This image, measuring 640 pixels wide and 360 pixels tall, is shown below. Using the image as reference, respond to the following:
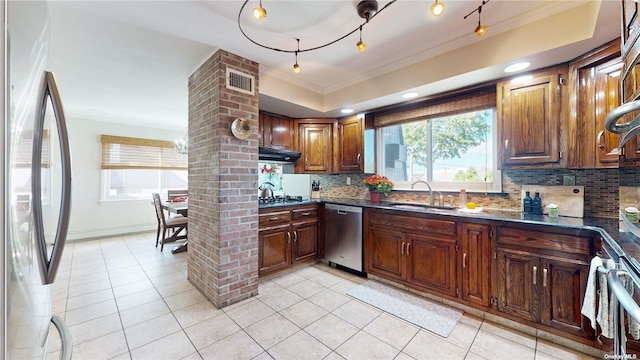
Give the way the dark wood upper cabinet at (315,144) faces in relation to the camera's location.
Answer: facing the viewer

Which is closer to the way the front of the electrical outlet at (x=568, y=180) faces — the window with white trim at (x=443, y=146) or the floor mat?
the floor mat

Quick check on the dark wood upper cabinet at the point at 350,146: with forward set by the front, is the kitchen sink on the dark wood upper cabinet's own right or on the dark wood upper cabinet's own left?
on the dark wood upper cabinet's own left

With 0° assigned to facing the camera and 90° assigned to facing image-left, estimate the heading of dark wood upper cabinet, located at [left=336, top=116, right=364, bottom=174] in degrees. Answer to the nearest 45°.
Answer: approximately 45°

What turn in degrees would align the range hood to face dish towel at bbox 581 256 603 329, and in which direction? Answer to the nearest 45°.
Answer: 0° — it already faces it

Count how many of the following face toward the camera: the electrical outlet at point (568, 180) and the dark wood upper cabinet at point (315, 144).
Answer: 2

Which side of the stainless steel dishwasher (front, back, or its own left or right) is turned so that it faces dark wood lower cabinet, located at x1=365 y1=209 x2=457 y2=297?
left

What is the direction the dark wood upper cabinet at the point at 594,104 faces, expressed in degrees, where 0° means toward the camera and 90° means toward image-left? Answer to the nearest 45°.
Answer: approximately 45°

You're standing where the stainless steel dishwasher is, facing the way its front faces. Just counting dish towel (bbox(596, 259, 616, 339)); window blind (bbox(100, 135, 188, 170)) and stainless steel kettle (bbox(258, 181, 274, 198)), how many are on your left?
1

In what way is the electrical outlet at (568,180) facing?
toward the camera

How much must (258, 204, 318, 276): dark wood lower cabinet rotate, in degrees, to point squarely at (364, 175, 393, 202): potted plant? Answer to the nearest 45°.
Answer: approximately 45° to its left

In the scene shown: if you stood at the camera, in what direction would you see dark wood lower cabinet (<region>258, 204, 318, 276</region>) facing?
facing the viewer and to the right of the viewer
